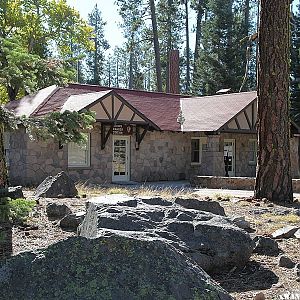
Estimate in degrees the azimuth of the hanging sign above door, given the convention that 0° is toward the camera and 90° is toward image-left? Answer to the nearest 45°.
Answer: approximately 0°

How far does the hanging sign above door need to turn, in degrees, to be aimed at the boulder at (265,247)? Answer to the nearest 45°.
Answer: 0° — it already faces it

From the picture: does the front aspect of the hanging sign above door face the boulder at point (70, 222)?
yes

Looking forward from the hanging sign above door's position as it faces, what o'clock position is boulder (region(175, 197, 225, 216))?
The boulder is roughly at 12 o'clock from the hanging sign above door.

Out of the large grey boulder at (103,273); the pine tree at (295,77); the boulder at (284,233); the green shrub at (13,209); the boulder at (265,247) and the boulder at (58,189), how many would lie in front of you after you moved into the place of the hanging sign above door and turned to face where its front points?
5

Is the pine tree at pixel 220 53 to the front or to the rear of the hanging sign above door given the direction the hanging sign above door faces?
to the rear

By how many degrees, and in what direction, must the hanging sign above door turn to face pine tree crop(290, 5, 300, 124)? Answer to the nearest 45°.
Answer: approximately 135° to its left

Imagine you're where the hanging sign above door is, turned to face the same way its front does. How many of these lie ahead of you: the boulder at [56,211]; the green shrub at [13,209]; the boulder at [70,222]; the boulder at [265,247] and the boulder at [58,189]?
5

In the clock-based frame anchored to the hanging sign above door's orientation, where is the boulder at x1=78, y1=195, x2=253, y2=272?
The boulder is roughly at 12 o'clock from the hanging sign above door.

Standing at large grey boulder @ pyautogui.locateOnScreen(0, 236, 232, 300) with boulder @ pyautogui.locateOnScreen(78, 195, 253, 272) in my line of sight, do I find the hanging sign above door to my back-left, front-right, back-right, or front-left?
front-left

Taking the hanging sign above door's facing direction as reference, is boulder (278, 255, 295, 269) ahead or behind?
ahead

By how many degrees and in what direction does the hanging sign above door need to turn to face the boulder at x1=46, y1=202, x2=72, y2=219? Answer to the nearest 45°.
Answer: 0° — it already faces it

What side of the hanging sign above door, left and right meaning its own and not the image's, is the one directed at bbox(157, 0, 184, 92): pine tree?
back
